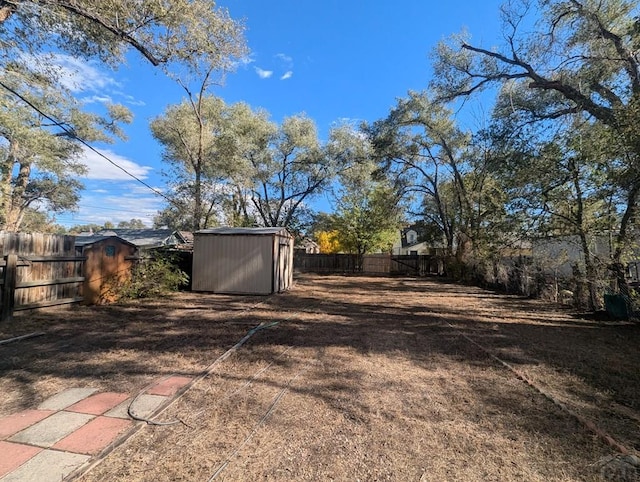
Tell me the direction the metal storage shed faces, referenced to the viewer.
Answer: facing to the right of the viewer

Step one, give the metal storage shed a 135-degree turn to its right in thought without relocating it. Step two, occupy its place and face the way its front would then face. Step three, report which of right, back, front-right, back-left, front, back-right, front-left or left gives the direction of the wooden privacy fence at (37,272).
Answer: front

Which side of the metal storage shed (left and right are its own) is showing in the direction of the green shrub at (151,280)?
back

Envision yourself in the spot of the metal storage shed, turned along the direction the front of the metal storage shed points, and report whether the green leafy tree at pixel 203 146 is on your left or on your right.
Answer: on your left

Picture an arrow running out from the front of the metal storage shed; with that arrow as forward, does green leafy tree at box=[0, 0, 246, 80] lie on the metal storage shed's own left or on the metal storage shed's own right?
on the metal storage shed's own right

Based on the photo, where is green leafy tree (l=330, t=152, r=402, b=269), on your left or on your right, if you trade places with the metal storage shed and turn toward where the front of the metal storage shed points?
on your left

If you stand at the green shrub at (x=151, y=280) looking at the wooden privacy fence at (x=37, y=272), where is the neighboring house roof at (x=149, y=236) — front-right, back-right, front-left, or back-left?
back-right

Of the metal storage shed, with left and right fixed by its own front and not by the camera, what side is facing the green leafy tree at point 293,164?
left
